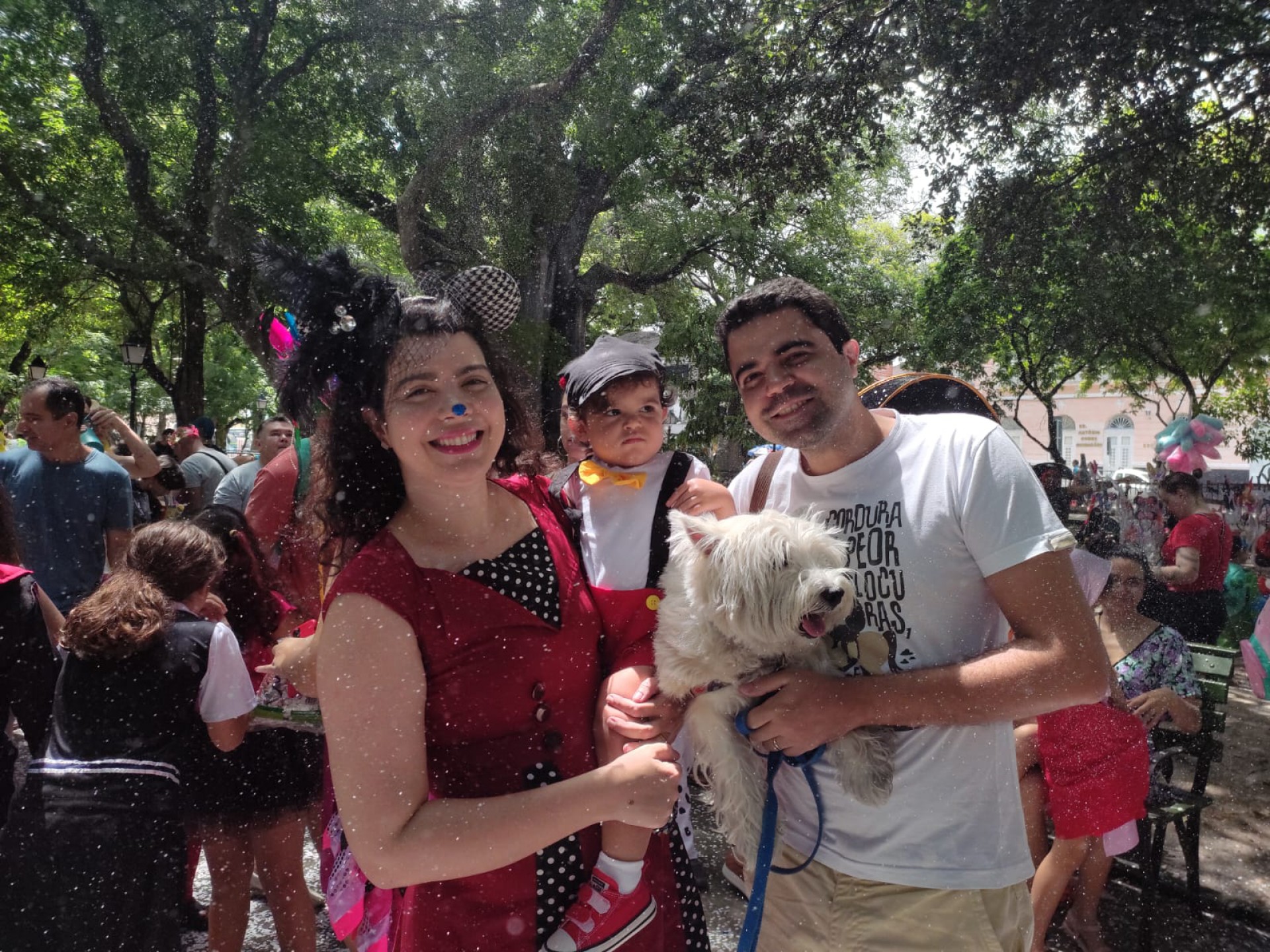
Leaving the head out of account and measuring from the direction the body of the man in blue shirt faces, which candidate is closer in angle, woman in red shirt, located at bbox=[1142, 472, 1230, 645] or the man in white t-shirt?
the man in white t-shirt

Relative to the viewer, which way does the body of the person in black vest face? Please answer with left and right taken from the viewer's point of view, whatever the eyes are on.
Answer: facing away from the viewer and to the right of the viewer

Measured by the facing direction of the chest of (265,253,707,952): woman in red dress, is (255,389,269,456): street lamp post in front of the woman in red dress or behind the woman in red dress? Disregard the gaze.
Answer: behind

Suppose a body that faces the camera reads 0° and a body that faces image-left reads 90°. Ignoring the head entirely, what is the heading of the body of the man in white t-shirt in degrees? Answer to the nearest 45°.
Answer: approximately 45°

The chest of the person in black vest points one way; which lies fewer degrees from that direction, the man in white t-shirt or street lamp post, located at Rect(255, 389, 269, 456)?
the street lamp post
